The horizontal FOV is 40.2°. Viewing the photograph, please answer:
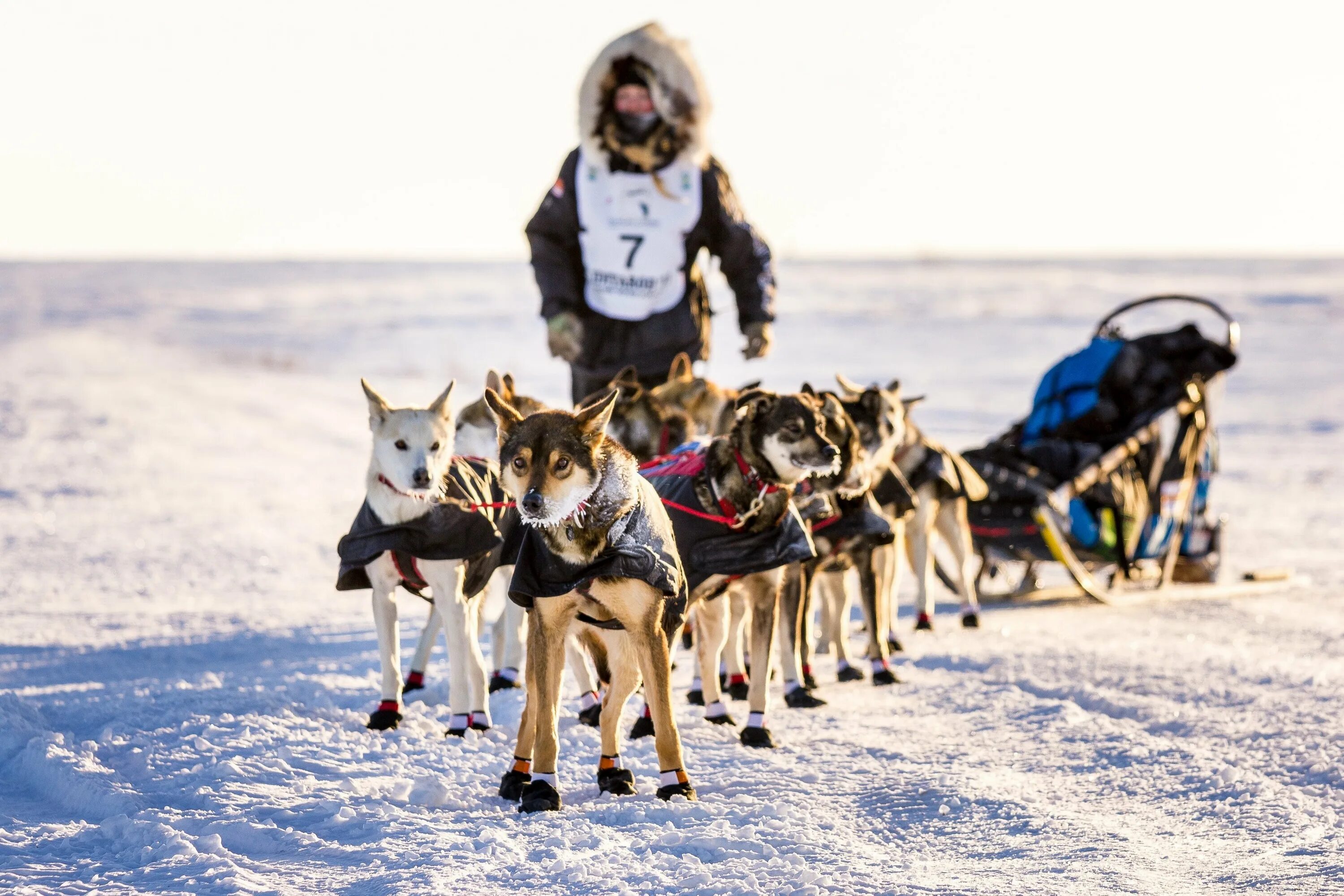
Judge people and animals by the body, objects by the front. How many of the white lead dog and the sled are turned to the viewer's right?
0

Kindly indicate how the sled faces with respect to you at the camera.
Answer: facing the viewer and to the left of the viewer

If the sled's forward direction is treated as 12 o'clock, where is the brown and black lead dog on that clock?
The brown and black lead dog is roughly at 11 o'clock from the sled.

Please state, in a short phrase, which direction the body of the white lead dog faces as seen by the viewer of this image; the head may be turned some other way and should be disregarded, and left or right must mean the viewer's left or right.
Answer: facing the viewer

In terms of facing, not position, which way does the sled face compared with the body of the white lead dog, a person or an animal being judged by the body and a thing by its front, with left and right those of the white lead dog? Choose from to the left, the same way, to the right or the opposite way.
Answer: to the right

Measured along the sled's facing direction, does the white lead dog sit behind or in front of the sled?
in front
